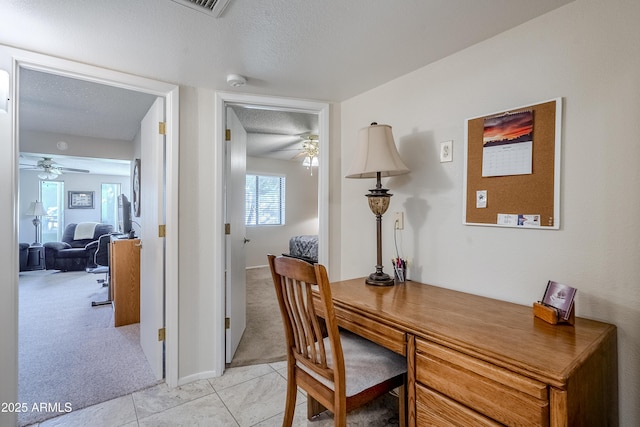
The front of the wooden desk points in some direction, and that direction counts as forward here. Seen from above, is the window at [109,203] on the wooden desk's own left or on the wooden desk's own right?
on the wooden desk's own right

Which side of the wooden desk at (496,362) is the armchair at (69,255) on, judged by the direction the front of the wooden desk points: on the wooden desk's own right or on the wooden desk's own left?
on the wooden desk's own right

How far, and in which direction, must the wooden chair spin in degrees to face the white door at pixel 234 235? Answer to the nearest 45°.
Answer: approximately 90° to its left

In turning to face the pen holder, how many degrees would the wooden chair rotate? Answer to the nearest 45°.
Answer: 0° — it already faces it

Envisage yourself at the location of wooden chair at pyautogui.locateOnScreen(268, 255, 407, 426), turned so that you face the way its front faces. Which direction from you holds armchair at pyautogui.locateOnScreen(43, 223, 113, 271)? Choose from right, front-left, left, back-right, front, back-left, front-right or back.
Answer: left

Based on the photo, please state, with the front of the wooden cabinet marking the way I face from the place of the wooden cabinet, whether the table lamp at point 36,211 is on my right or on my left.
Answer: on my right

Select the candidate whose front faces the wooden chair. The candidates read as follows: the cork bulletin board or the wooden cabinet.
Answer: the cork bulletin board

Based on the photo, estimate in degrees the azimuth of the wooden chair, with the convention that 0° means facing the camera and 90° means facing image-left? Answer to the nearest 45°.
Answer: approximately 225°

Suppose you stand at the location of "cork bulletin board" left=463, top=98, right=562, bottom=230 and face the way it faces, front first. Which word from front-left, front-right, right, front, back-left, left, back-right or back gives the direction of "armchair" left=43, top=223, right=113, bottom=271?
front-right

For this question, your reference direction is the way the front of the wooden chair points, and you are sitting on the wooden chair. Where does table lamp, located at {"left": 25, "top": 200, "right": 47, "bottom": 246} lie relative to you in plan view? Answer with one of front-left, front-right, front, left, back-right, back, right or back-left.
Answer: left

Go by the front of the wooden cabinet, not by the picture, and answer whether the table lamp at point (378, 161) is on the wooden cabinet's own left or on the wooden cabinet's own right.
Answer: on the wooden cabinet's own left

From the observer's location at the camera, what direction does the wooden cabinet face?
facing to the left of the viewer
